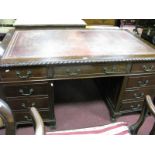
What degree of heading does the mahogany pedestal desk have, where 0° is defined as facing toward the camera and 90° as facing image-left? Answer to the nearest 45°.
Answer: approximately 0°
